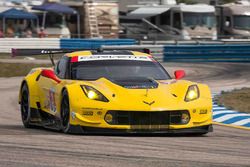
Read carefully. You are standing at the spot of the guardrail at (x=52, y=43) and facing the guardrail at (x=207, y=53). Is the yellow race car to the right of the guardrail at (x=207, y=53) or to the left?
right

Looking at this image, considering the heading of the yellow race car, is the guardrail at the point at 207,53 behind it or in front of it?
behind

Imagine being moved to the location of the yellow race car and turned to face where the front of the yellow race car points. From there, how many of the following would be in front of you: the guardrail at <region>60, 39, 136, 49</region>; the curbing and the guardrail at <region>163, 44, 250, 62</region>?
0

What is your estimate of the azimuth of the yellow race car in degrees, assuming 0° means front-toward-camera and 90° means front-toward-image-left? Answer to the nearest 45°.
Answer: approximately 0°

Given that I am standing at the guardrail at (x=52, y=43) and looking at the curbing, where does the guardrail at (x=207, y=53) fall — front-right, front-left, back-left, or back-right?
front-left

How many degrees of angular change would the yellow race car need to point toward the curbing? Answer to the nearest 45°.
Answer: approximately 135° to its left

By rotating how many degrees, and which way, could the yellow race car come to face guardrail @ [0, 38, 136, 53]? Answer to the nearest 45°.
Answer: approximately 180°

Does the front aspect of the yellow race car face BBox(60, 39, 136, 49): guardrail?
no

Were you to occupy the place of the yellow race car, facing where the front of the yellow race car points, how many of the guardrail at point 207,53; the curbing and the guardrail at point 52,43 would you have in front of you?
0
